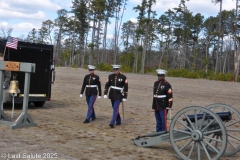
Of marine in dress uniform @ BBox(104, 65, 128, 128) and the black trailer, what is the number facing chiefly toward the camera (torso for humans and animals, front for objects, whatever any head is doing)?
1

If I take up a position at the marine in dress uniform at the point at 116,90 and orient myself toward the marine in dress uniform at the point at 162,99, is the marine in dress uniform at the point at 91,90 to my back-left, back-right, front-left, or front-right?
back-right

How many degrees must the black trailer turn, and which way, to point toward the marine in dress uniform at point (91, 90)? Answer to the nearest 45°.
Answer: approximately 135° to its right

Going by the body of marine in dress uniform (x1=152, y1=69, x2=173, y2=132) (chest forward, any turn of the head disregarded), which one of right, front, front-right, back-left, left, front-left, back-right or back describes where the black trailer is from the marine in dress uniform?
right

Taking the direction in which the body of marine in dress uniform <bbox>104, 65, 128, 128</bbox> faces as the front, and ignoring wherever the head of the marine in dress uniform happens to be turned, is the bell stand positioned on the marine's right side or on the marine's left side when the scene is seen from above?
on the marine's right side

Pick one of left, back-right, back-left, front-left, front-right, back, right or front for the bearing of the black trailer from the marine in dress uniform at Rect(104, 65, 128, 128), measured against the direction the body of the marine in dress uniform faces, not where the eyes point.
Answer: back-right

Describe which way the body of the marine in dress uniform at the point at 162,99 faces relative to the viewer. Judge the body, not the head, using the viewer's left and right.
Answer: facing the viewer and to the left of the viewer

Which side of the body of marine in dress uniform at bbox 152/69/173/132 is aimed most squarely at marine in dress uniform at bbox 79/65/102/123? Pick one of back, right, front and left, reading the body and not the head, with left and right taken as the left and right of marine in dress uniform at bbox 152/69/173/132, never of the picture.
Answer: right

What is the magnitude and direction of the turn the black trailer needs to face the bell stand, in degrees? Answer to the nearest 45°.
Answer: approximately 180°

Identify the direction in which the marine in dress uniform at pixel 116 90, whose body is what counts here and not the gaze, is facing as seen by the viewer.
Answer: toward the camera
